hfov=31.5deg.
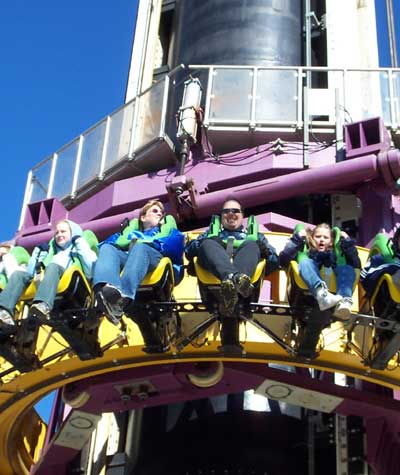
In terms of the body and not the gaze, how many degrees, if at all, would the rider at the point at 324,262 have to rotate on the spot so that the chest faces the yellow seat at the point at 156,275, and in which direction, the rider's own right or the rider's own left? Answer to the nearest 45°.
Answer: approximately 90° to the rider's own right

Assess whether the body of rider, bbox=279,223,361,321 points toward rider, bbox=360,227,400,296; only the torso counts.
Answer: no

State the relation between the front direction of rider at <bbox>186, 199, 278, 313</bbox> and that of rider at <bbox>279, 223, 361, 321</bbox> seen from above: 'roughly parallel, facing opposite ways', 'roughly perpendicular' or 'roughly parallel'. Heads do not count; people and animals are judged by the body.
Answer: roughly parallel

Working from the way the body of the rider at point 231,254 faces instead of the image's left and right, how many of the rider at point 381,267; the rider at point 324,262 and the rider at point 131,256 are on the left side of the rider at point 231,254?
2

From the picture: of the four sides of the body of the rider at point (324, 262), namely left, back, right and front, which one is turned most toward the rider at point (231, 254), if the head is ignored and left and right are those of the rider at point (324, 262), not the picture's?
right

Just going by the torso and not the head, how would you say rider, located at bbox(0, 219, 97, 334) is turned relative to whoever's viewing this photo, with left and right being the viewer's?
facing the viewer and to the left of the viewer

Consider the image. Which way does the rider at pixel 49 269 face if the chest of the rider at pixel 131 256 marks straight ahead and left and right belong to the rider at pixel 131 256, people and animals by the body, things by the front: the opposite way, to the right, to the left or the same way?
the same way

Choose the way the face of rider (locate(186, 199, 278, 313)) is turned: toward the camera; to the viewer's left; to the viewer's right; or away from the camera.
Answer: toward the camera

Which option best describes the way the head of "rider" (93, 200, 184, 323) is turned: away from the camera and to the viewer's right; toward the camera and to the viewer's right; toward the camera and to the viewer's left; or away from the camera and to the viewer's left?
toward the camera and to the viewer's right

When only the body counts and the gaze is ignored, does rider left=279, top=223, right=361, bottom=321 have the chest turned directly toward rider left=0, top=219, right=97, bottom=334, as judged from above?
no

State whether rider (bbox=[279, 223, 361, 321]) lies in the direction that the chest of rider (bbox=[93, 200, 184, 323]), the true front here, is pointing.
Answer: no

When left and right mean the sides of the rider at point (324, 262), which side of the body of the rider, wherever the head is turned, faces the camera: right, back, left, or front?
front

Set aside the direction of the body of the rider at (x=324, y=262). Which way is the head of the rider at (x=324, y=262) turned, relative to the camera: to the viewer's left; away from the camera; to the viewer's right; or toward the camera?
toward the camera

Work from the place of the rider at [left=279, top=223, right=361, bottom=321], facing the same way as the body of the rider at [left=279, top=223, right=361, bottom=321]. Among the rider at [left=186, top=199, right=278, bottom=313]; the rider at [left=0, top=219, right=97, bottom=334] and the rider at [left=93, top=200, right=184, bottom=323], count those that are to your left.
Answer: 0

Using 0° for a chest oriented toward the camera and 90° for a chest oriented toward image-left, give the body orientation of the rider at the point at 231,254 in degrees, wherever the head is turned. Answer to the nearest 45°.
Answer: approximately 0°
